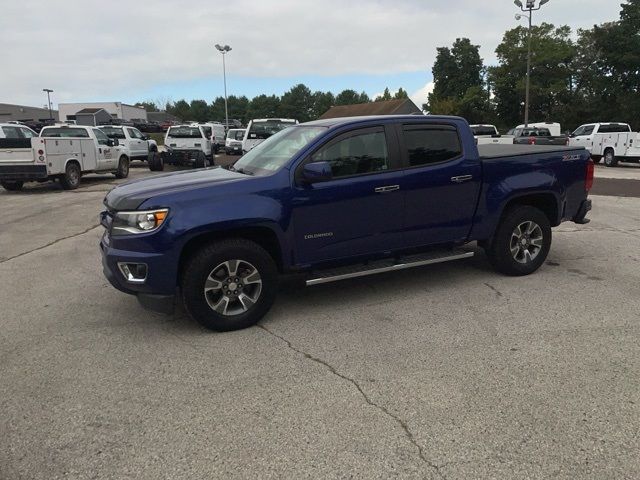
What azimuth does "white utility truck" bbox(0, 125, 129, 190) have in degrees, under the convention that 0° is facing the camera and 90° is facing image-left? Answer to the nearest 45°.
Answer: approximately 225°

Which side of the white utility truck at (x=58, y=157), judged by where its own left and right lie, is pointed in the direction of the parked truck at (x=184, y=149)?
front

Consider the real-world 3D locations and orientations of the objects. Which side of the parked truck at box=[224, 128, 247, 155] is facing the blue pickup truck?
front

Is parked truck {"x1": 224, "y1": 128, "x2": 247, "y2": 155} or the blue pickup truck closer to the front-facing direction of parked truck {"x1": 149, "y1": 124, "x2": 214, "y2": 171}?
the parked truck {"x1": 224, "y1": 128, "x2": 247, "y2": 155}

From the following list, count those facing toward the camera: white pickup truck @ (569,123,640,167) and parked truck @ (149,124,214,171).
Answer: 0

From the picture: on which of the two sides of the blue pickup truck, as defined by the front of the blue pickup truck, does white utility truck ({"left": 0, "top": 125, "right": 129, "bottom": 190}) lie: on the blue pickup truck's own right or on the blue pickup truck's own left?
on the blue pickup truck's own right

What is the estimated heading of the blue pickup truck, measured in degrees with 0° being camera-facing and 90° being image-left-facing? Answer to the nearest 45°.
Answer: approximately 45°

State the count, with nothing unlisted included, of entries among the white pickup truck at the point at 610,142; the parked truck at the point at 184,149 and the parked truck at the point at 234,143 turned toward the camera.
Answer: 1
